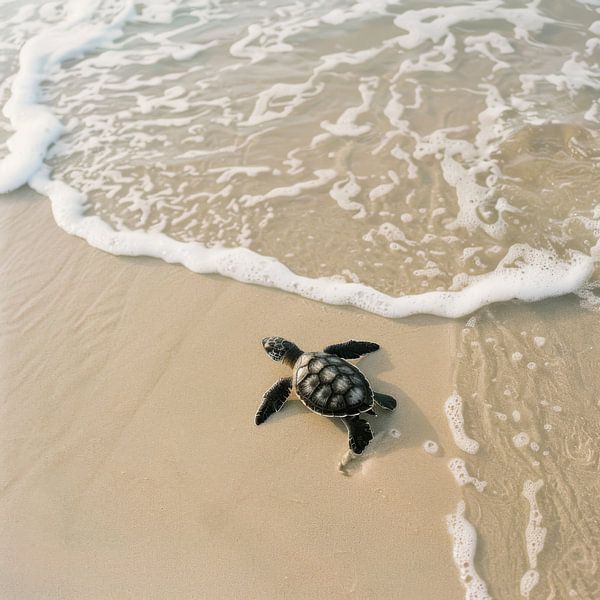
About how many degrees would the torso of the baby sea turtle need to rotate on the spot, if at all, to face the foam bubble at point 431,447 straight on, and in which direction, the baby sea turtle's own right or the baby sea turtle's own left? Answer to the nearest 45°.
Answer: approximately 180°

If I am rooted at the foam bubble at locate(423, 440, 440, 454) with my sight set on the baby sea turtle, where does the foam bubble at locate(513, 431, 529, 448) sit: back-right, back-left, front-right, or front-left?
back-right

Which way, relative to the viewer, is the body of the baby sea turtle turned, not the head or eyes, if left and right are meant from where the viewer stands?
facing away from the viewer and to the left of the viewer

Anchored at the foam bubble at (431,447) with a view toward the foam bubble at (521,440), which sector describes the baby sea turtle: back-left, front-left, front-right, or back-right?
back-left

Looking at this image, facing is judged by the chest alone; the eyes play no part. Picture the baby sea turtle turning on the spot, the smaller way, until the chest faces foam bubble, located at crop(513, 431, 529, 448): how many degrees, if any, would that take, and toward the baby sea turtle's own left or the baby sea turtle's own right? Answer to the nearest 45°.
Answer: approximately 135° to the baby sea turtle's own right
